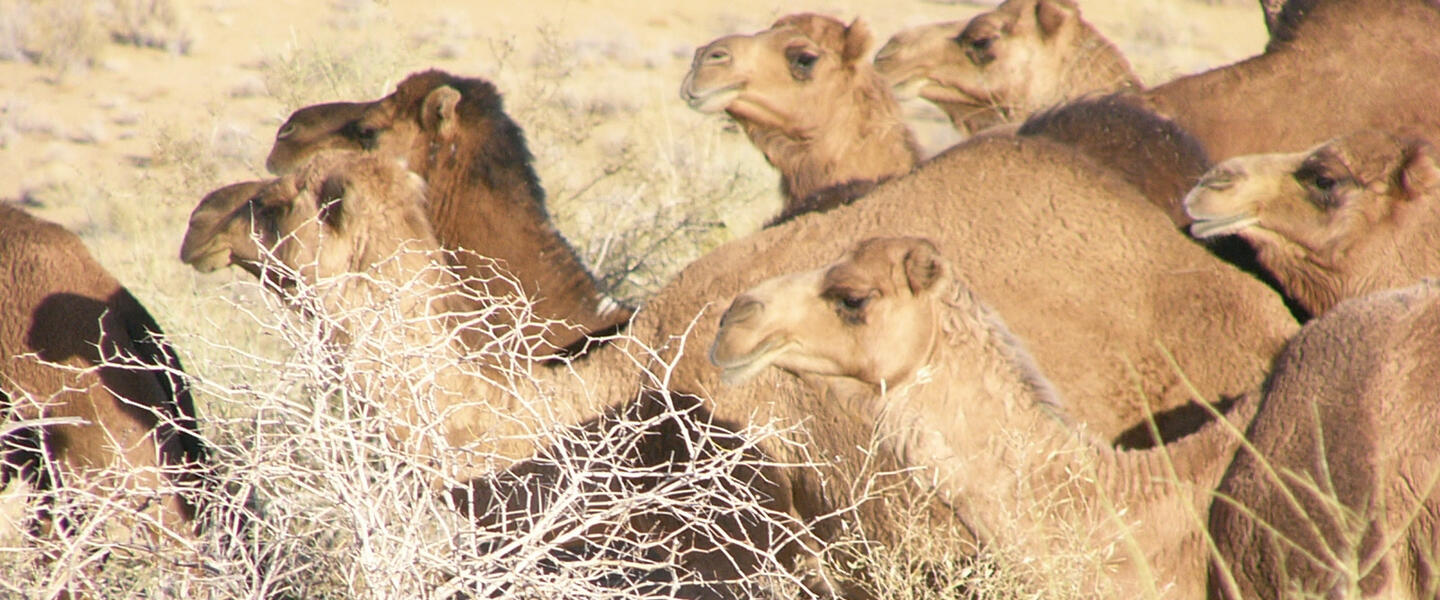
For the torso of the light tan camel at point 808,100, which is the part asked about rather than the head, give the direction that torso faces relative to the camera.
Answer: to the viewer's left

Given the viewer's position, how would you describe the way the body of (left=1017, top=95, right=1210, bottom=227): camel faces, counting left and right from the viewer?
facing to the left of the viewer

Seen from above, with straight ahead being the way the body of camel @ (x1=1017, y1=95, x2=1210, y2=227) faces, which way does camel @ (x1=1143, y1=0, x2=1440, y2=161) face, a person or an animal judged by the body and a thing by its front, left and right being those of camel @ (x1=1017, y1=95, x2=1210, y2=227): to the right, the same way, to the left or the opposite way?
the same way

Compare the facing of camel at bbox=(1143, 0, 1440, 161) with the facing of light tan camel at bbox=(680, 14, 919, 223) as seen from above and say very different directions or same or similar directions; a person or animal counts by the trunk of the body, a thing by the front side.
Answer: same or similar directions

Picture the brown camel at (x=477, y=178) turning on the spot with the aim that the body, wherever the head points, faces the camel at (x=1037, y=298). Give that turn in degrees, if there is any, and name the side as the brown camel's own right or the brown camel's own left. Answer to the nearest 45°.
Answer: approximately 135° to the brown camel's own left

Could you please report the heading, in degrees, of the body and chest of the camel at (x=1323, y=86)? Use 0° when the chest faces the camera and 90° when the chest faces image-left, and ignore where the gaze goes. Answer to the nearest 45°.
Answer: approximately 90°

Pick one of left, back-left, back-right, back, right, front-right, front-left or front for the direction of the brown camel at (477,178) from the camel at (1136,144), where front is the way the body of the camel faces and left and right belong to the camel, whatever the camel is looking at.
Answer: front

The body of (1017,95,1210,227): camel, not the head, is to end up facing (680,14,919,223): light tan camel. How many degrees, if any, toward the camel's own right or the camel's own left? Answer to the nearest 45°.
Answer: approximately 45° to the camel's own right

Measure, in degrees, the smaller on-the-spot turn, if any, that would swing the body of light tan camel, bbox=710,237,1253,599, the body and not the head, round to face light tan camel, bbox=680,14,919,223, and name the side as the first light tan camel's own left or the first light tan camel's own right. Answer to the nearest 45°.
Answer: approximately 90° to the first light tan camel's own right

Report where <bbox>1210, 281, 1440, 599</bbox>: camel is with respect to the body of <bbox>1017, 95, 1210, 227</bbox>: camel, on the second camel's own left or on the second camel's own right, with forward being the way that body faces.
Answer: on the second camel's own left

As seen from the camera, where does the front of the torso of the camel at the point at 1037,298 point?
to the viewer's left

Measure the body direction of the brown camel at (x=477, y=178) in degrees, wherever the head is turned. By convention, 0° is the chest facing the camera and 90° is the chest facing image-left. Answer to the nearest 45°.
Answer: approximately 90°

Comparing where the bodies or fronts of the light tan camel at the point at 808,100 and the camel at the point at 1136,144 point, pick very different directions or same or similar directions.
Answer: same or similar directions

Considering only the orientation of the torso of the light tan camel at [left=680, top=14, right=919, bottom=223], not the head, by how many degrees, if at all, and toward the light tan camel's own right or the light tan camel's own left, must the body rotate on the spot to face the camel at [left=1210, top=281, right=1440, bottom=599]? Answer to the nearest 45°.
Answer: approximately 90° to the light tan camel's own left

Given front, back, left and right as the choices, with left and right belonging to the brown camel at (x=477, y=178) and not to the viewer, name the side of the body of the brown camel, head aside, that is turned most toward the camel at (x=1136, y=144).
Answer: back

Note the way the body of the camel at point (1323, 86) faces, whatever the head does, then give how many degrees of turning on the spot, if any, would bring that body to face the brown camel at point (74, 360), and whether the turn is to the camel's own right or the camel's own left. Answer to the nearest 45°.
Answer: approximately 45° to the camel's own left
